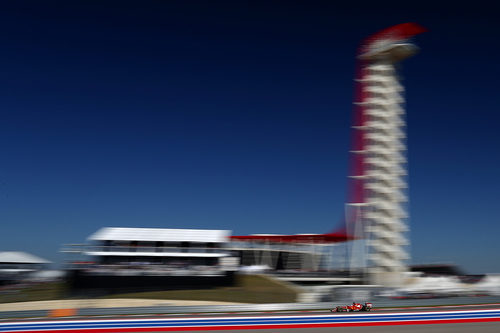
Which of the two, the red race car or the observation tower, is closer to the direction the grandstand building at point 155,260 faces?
the red race car

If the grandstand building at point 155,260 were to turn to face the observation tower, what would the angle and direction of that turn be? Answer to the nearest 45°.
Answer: approximately 90° to its left

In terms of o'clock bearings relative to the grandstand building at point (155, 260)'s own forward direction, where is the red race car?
The red race car is roughly at 11 o'clock from the grandstand building.

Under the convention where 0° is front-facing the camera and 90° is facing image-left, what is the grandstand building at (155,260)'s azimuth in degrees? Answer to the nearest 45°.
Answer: approximately 0°
